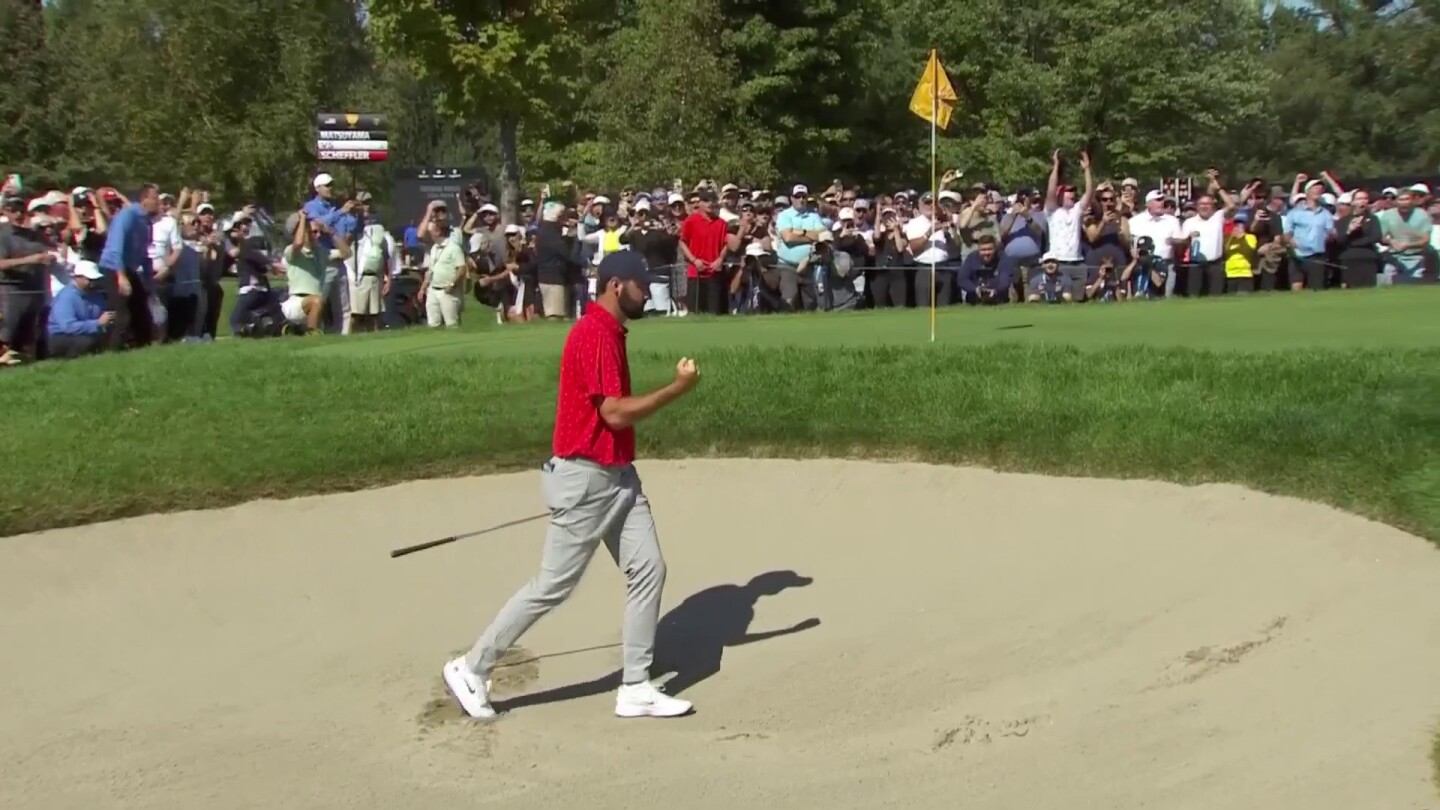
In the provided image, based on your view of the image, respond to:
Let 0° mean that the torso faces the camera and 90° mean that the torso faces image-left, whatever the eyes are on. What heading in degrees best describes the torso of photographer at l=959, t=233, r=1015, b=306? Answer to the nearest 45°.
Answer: approximately 0°

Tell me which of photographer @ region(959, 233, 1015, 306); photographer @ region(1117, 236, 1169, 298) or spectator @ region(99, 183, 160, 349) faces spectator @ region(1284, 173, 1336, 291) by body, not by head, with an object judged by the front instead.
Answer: spectator @ region(99, 183, 160, 349)

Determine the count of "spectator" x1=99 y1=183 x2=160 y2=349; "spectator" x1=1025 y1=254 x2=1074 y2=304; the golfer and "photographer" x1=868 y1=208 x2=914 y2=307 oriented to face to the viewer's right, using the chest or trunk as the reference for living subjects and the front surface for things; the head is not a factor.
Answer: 2

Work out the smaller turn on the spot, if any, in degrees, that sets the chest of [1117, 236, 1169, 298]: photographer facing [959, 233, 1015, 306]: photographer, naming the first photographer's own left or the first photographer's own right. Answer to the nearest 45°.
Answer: approximately 45° to the first photographer's own right

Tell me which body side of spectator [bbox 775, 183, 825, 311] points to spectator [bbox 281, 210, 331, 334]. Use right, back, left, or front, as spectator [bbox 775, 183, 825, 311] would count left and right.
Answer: right

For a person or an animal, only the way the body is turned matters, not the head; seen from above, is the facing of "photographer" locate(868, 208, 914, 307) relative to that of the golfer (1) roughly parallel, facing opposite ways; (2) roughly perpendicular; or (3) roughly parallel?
roughly perpendicular

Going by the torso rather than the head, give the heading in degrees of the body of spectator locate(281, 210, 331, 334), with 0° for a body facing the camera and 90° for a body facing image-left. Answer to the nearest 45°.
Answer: approximately 315°

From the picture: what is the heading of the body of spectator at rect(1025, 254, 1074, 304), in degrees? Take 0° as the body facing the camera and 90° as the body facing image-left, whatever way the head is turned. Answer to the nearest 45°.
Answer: approximately 0°

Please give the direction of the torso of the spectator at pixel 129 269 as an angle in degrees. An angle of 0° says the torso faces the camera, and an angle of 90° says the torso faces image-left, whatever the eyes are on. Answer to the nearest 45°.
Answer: approximately 270°

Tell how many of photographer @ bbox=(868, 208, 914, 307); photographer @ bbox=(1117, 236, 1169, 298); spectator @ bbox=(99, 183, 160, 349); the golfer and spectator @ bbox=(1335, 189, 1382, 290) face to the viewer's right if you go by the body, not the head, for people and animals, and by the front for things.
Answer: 2
